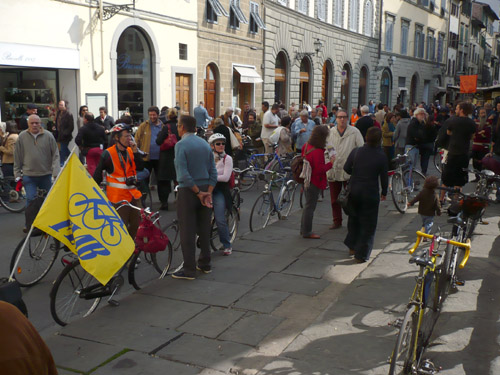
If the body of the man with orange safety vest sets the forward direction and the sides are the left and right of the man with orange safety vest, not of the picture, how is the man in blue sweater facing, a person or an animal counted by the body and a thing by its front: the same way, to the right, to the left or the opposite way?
the opposite way

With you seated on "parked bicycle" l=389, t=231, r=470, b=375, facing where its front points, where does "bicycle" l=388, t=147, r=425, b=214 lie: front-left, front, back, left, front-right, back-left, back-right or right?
front

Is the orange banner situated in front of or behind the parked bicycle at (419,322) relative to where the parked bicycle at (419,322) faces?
in front

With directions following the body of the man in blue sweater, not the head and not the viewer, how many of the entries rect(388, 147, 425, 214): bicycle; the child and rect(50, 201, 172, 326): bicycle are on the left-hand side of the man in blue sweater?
1

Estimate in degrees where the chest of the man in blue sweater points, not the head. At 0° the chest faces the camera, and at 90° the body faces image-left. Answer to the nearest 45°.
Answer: approximately 135°

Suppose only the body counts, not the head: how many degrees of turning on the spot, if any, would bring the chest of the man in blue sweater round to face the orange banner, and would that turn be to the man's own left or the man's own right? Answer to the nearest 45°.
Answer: approximately 90° to the man's own right

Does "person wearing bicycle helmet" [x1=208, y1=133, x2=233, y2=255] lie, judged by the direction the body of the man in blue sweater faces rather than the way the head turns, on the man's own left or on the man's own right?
on the man's own right

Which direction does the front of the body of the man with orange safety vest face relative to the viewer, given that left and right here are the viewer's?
facing the viewer and to the right of the viewer

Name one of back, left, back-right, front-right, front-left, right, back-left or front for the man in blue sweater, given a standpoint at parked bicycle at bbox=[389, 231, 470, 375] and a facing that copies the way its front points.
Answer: front-left

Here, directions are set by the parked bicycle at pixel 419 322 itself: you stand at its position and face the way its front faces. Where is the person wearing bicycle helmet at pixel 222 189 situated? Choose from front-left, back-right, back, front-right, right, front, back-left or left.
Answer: front-left

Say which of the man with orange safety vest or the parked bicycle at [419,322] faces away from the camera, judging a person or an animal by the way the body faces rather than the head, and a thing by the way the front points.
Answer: the parked bicycle

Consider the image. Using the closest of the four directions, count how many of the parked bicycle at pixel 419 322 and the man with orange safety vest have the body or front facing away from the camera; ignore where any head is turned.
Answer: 1

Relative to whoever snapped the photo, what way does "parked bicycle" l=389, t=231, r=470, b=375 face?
facing away from the viewer

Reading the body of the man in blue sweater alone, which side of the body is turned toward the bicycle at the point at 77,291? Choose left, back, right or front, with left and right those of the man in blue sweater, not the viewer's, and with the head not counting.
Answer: left

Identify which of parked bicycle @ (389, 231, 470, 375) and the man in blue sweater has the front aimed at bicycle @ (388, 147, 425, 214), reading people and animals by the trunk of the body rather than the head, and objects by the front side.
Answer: the parked bicycle

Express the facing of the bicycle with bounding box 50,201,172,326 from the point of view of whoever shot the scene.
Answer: facing away from the viewer and to the right of the viewer

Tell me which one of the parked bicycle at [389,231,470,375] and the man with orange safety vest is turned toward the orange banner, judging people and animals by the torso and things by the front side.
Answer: the parked bicycle
